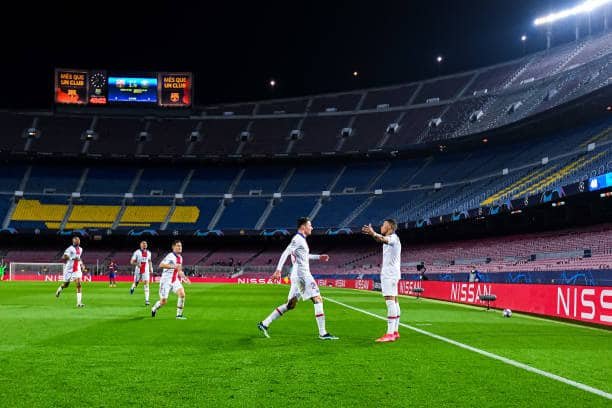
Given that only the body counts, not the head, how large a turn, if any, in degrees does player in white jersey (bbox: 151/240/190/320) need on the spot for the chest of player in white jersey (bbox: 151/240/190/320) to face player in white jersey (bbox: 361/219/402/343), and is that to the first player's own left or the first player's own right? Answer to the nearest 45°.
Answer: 0° — they already face them

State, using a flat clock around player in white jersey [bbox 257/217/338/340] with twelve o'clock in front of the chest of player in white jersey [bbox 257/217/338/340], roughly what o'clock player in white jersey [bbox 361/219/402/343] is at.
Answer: player in white jersey [bbox 361/219/402/343] is roughly at 12 o'clock from player in white jersey [bbox 257/217/338/340].

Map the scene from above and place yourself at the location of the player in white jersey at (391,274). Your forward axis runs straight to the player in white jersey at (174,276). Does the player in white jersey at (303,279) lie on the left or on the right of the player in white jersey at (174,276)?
left

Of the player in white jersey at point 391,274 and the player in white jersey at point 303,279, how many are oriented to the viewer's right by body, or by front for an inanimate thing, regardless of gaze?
1

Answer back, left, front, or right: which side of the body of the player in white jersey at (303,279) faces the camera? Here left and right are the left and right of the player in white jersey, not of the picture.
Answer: right

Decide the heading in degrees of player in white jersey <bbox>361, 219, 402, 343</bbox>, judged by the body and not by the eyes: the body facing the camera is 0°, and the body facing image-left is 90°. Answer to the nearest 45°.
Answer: approximately 90°

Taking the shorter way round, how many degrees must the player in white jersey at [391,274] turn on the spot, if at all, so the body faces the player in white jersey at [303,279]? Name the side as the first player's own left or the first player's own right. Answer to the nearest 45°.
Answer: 0° — they already face them

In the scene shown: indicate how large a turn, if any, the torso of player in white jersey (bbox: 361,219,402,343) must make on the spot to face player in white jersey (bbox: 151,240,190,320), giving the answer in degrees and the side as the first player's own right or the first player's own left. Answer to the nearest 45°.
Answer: approximately 45° to the first player's own right
